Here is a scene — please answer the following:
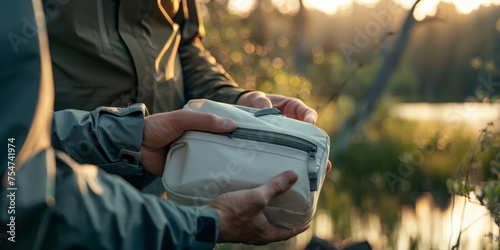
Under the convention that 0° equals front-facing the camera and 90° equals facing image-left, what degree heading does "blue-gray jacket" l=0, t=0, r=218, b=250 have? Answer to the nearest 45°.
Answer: approximately 270°

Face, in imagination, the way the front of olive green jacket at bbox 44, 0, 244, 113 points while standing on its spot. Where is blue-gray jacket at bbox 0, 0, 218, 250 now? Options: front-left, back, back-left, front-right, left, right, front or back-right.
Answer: front-right
